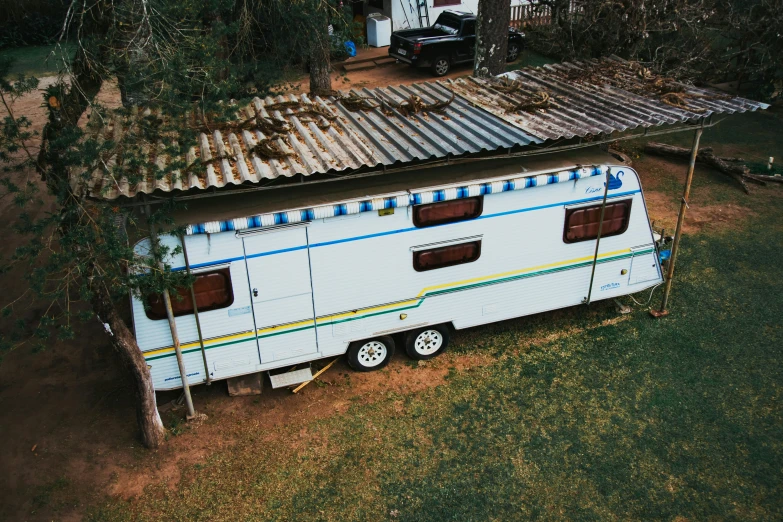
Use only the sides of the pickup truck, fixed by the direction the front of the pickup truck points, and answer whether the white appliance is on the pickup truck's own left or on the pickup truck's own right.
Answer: on the pickup truck's own left

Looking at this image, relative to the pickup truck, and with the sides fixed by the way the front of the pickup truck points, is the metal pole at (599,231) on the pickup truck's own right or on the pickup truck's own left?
on the pickup truck's own right

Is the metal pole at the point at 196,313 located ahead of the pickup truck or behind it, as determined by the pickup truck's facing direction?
behind

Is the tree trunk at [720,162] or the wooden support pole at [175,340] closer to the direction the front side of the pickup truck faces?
the tree trunk

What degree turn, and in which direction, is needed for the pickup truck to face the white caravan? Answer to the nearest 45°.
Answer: approximately 135° to its right

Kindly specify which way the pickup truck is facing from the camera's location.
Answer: facing away from the viewer and to the right of the viewer

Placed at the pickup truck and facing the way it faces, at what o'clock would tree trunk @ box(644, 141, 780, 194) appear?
The tree trunk is roughly at 3 o'clock from the pickup truck.

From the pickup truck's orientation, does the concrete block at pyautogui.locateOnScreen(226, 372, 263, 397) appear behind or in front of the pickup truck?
behind

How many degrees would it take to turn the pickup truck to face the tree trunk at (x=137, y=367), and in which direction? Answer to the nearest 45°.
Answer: approximately 135° to its right
